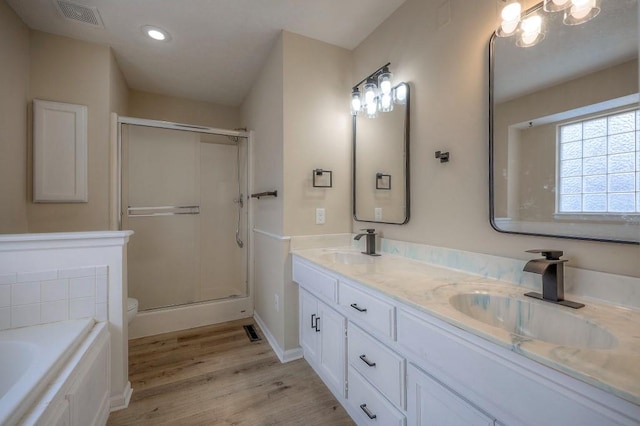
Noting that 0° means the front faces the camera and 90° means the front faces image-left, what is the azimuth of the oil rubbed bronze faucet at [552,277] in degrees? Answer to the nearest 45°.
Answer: approximately 45°

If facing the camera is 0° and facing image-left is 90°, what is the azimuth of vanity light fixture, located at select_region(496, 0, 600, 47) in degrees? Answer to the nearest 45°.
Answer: approximately 45°

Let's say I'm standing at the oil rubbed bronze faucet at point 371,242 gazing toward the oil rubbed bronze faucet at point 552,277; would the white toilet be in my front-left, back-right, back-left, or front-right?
back-right
